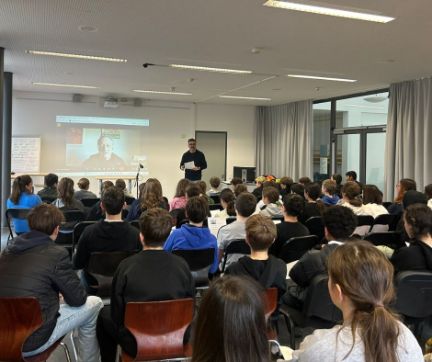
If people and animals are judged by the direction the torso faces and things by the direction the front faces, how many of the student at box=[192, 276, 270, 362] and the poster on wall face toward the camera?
1

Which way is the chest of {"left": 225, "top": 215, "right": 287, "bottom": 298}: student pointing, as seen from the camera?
away from the camera

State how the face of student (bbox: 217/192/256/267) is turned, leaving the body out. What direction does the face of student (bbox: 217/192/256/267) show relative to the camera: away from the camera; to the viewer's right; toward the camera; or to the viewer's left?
away from the camera

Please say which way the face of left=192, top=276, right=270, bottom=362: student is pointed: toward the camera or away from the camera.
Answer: away from the camera

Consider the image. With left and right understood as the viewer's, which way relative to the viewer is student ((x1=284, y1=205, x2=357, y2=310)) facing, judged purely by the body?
facing away from the viewer and to the left of the viewer

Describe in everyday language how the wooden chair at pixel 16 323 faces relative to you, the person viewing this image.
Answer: facing away from the viewer and to the right of the viewer

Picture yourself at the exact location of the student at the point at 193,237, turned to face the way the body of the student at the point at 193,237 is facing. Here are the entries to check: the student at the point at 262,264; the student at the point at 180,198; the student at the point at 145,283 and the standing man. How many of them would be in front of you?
2

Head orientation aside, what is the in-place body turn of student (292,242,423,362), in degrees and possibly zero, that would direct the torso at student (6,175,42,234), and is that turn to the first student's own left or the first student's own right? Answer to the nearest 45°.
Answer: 0° — they already face them

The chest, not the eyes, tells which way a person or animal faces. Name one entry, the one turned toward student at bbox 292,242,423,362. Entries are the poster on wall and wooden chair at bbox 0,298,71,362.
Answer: the poster on wall

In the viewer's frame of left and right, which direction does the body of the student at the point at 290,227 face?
facing away from the viewer and to the left of the viewer

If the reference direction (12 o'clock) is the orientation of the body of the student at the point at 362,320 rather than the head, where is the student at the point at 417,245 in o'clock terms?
the student at the point at 417,245 is roughly at 2 o'clock from the student at the point at 362,320.

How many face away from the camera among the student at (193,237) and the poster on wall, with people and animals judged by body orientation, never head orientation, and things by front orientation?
1

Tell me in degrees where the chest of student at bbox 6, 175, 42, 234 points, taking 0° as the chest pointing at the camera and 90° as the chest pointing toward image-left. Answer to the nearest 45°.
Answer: approximately 225°
